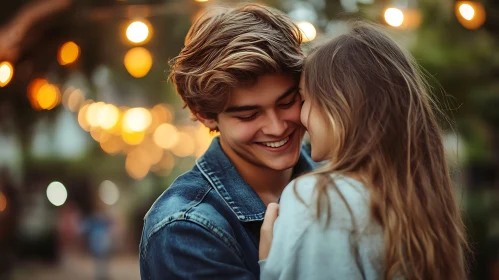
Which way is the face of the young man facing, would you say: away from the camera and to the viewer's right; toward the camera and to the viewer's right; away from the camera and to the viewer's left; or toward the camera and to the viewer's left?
toward the camera and to the viewer's right

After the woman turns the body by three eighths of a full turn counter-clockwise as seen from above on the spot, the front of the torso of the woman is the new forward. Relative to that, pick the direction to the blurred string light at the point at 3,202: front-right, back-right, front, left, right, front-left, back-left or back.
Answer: back-right

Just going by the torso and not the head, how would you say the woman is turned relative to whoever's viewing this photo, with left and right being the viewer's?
facing away from the viewer and to the left of the viewer

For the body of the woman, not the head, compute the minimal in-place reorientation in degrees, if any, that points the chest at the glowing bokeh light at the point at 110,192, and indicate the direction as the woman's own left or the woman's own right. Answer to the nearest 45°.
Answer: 0° — they already face it

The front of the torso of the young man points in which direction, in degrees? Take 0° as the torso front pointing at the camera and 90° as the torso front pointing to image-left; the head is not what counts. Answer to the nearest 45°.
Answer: approximately 315°

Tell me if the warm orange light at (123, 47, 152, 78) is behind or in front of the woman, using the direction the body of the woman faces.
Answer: in front

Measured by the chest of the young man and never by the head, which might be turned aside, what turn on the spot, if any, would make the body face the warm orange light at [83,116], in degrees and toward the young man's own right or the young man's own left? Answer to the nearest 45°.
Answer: approximately 135° to the young man's own left

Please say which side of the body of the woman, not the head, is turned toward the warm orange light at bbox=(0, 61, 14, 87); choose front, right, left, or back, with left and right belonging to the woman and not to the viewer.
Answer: front

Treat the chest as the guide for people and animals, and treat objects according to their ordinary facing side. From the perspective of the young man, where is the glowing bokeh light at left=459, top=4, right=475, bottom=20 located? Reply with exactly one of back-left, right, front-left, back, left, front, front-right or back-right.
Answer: left

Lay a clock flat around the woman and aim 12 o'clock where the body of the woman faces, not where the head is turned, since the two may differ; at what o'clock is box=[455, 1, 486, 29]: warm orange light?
The warm orange light is roughly at 2 o'clock from the woman.

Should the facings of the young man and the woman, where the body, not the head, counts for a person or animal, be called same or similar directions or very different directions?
very different directions

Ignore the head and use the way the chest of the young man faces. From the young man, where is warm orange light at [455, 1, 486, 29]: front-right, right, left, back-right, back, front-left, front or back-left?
left
